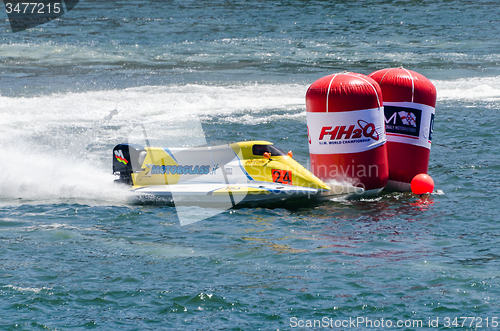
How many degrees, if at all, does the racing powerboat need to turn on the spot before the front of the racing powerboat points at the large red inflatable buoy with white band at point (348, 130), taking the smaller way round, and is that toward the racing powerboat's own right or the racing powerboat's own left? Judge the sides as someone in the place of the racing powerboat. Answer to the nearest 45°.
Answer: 0° — it already faces it

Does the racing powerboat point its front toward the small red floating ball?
yes

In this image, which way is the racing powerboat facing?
to the viewer's right

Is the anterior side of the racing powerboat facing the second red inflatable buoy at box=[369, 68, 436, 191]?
yes
